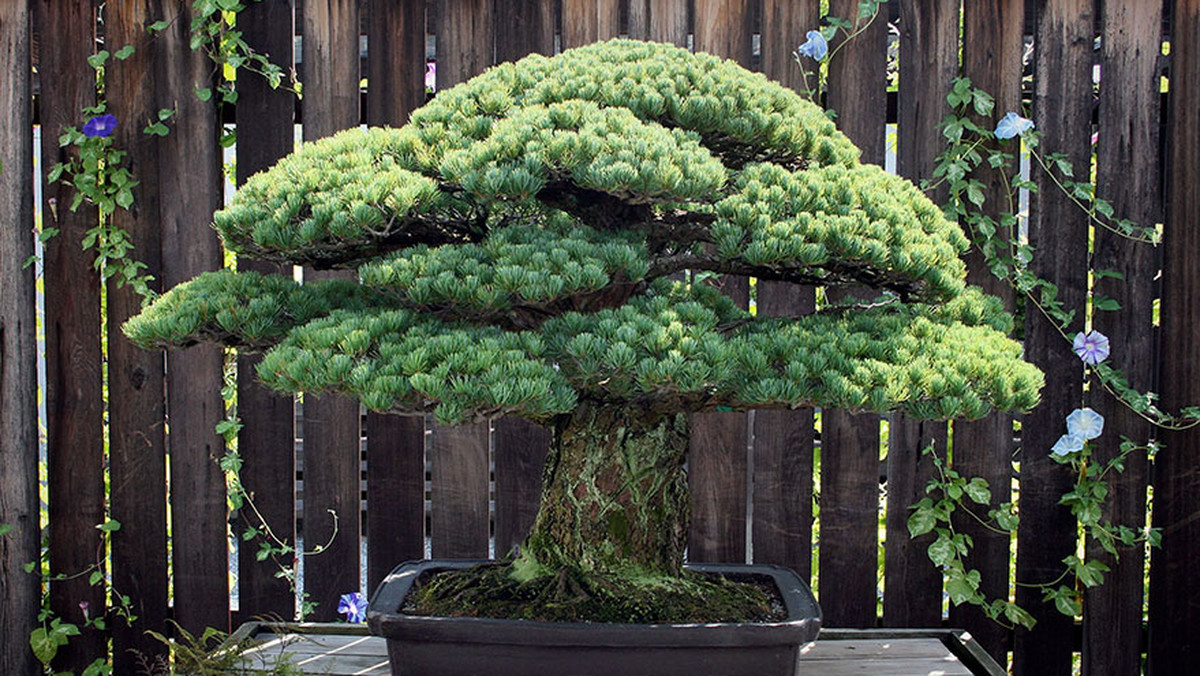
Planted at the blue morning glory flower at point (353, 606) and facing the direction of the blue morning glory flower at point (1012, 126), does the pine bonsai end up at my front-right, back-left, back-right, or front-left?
front-right

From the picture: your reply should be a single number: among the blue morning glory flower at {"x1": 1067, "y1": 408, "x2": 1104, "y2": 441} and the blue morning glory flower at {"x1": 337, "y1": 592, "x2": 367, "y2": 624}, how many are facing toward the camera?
2

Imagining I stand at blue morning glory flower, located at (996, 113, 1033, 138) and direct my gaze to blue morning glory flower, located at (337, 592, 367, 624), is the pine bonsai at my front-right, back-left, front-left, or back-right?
front-left

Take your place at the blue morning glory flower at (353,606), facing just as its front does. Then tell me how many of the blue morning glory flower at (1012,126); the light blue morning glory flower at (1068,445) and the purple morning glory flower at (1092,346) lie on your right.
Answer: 0

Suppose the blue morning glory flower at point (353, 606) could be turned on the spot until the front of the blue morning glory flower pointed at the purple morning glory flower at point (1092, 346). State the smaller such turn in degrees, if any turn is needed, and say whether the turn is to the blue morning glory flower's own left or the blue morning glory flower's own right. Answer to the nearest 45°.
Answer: approximately 90° to the blue morning glory flower's own left

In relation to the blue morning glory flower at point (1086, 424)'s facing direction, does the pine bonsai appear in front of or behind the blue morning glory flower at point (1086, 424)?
in front

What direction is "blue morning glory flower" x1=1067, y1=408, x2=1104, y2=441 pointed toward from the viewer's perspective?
toward the camera

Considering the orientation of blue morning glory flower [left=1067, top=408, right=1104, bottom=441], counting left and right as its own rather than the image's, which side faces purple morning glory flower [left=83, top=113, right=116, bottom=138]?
right

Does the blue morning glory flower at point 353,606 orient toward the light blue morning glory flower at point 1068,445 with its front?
no

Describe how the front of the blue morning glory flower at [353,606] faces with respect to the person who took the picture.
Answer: facing the viewer
